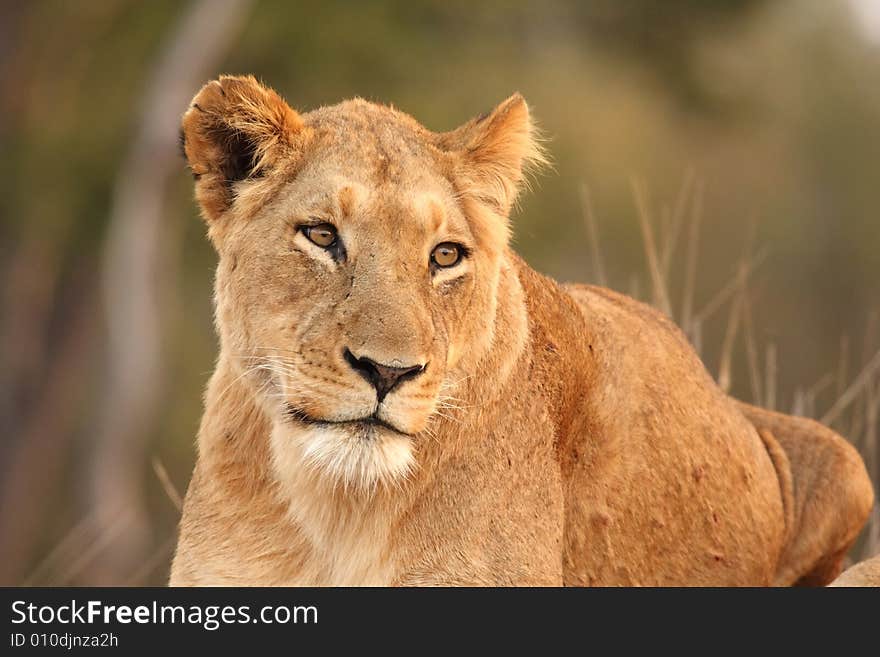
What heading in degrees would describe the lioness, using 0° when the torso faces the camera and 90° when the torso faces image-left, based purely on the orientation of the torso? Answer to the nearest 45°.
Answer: approximately 45°

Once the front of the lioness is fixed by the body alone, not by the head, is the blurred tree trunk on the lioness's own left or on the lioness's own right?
on the lioness's own right
